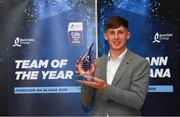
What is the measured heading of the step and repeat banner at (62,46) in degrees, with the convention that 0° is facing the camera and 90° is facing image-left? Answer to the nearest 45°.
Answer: approximately 0°
